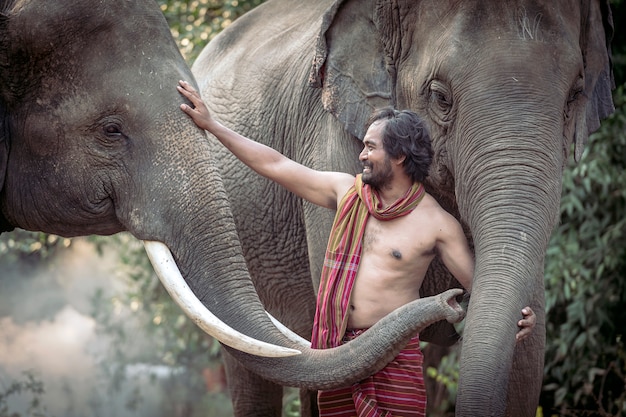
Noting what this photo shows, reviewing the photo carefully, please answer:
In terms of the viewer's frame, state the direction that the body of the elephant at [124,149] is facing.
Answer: to the viewer's right

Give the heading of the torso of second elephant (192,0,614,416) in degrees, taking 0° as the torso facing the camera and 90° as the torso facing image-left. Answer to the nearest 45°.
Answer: approximately 315°

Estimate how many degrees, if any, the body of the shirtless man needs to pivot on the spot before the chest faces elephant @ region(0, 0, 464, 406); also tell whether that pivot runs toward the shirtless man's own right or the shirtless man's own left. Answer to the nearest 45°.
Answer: approximately 45° to the shirtless man's own right

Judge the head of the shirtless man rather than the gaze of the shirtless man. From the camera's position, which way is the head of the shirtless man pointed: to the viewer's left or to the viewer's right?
to the viewer's left

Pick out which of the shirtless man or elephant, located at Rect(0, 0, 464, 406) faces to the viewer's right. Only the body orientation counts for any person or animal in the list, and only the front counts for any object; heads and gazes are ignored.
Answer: the elephant

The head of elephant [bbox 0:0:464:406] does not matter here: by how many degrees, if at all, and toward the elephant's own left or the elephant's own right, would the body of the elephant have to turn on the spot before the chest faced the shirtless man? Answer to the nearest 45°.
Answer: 0° — it already faces them

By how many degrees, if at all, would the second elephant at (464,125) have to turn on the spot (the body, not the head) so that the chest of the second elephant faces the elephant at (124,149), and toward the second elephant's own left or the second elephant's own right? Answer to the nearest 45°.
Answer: approximately 90° to the second elephant's own right

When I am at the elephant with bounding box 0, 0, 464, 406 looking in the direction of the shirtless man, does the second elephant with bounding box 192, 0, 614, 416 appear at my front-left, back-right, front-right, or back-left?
front-left

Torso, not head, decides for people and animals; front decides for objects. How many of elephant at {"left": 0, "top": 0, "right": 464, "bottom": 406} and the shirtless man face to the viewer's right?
1
